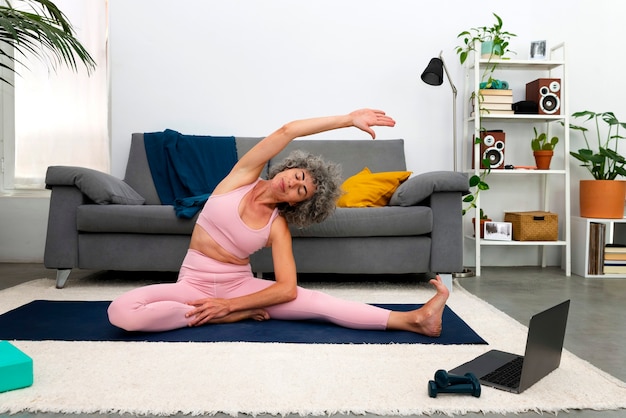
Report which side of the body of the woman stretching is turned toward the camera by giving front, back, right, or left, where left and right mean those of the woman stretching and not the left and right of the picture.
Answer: front

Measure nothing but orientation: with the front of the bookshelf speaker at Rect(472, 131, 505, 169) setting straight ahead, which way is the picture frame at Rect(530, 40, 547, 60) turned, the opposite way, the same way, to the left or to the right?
the same way

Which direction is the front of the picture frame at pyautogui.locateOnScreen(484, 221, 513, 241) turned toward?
toward the camera

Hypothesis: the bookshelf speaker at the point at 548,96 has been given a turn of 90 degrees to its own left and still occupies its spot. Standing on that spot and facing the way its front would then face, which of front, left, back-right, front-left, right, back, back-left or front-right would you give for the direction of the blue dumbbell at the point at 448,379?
back-right

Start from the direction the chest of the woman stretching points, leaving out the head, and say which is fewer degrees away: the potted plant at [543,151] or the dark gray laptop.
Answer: the dark gray laptop

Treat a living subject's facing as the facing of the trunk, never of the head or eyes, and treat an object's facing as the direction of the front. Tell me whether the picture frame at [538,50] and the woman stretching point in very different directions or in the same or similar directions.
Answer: same or similar directions

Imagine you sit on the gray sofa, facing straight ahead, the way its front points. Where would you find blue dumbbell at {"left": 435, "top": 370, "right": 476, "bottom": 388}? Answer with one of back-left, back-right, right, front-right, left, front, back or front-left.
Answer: front

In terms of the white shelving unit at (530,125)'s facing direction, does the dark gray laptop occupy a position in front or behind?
in front

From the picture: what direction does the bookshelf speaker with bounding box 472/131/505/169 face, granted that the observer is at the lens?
facing the viewer

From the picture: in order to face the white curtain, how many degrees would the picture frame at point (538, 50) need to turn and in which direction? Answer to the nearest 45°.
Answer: approximately 90° to its right

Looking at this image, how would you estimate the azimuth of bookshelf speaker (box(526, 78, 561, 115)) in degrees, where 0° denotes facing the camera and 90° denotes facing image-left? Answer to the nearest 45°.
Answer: approximately 315°

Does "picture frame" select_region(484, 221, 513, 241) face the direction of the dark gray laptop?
yes

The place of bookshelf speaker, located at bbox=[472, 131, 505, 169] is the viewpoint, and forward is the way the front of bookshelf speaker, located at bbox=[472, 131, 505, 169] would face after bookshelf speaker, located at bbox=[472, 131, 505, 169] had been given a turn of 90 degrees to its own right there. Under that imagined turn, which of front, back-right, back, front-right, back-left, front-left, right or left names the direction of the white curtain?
front

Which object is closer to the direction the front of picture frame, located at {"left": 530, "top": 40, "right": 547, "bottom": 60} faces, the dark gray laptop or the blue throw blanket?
the dark gray laptop

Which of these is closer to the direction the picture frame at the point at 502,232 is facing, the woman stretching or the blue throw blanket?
the woman stretching

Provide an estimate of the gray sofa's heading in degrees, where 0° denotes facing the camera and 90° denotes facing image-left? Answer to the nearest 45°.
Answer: approximately 0°
